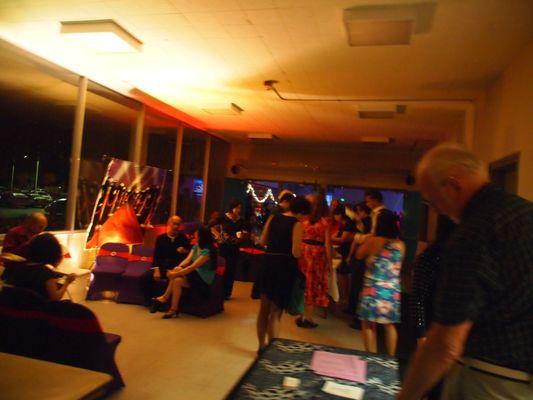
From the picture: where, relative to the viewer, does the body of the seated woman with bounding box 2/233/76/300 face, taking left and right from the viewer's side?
facing away from the viewer and to the right of the viewer

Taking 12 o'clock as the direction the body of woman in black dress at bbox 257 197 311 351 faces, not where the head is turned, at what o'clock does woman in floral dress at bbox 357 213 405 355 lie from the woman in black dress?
The woman in floral dress is roughly at 2 o'clock from the woman in black dress.

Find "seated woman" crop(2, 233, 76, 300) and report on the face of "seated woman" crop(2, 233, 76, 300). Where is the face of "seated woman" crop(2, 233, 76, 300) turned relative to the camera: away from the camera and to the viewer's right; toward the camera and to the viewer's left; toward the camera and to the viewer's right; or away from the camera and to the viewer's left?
away from the camera and to the viewer's right

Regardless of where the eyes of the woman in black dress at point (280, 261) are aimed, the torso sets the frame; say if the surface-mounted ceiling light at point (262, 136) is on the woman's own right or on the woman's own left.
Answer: on the woman's own left

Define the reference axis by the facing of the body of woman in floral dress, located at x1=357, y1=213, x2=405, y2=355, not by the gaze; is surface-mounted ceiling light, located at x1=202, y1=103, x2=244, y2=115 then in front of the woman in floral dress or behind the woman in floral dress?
in front

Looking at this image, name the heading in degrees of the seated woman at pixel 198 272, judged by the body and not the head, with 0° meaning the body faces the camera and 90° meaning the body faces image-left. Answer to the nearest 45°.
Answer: approximately 90°

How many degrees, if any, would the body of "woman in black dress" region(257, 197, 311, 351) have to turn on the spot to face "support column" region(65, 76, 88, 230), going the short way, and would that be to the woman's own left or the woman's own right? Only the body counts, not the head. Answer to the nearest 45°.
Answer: approximately 90° to the woman's own left

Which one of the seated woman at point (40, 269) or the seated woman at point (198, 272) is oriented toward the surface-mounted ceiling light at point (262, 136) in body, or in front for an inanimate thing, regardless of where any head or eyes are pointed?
the seated woman at point (40, 269)

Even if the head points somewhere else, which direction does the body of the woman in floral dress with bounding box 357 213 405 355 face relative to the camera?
away from the camera

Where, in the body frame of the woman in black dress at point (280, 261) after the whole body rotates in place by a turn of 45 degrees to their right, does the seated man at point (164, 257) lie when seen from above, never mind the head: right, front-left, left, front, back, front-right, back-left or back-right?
back-left

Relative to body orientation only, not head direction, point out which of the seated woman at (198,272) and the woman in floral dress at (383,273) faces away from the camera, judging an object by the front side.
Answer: the woman in floral dress

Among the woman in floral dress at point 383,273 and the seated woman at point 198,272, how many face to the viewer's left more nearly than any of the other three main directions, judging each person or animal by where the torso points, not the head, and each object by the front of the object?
1

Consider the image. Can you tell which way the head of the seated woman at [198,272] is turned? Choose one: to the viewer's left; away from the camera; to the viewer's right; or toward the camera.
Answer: to the viewer's left

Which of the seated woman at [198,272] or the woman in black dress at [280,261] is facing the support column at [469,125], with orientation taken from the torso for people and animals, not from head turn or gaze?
the woman in black dress

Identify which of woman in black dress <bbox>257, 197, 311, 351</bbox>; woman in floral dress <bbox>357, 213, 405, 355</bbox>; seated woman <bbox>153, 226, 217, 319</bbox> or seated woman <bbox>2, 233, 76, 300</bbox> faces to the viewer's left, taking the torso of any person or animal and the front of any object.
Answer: seated woman <bbox>153, 226, 217, 319</bbox>

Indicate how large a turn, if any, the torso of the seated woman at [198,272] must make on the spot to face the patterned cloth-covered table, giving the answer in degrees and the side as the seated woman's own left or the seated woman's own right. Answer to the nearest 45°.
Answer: approximately 90° to the seated woman's own left
